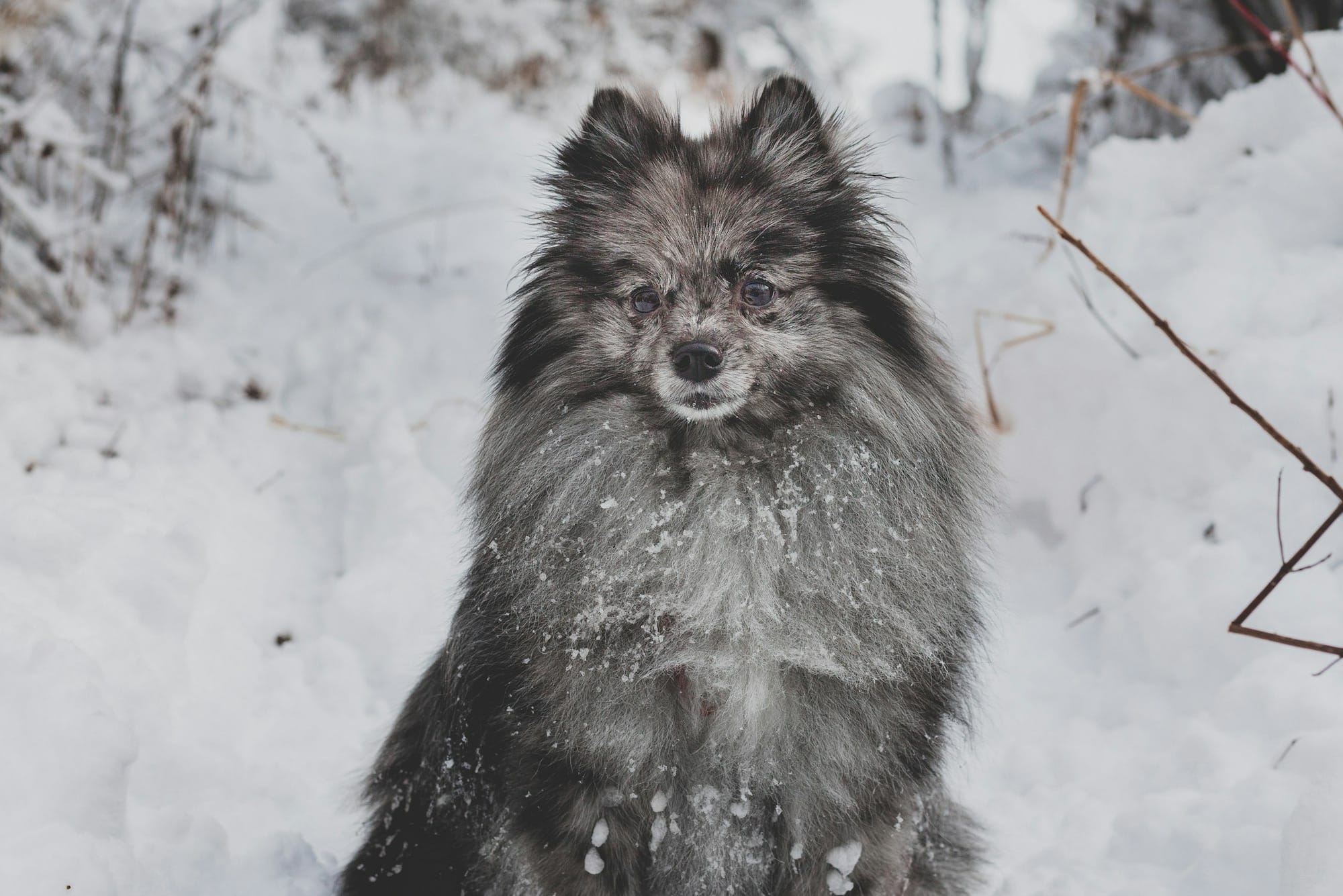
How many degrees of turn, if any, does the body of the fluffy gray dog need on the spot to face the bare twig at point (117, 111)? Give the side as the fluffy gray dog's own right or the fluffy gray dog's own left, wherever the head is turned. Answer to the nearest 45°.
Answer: approximately 135° to the fluffy gray dog's own right

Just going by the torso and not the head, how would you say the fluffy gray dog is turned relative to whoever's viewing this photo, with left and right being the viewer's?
facing the viewer

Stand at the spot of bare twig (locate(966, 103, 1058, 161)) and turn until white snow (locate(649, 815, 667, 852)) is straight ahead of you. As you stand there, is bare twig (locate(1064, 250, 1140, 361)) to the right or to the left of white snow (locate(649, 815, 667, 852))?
left

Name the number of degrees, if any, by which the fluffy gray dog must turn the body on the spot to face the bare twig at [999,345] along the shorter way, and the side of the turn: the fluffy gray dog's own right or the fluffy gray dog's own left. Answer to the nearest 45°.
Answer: approximately 135° to the fluffy gray dog's own left

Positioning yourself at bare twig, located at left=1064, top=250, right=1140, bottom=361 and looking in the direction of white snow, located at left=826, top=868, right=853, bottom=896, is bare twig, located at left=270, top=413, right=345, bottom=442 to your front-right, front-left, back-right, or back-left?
front-right

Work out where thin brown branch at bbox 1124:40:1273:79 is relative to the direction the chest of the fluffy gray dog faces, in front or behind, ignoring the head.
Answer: behind

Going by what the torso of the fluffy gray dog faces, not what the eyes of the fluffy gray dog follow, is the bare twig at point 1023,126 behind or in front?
behind

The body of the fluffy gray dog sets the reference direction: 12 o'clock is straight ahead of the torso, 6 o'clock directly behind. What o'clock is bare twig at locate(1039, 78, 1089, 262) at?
The bare twig is roughly at 7 o'clock from the fluffy gray dog.

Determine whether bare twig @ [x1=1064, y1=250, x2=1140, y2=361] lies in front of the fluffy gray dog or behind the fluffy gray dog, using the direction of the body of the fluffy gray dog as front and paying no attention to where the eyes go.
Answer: behind
